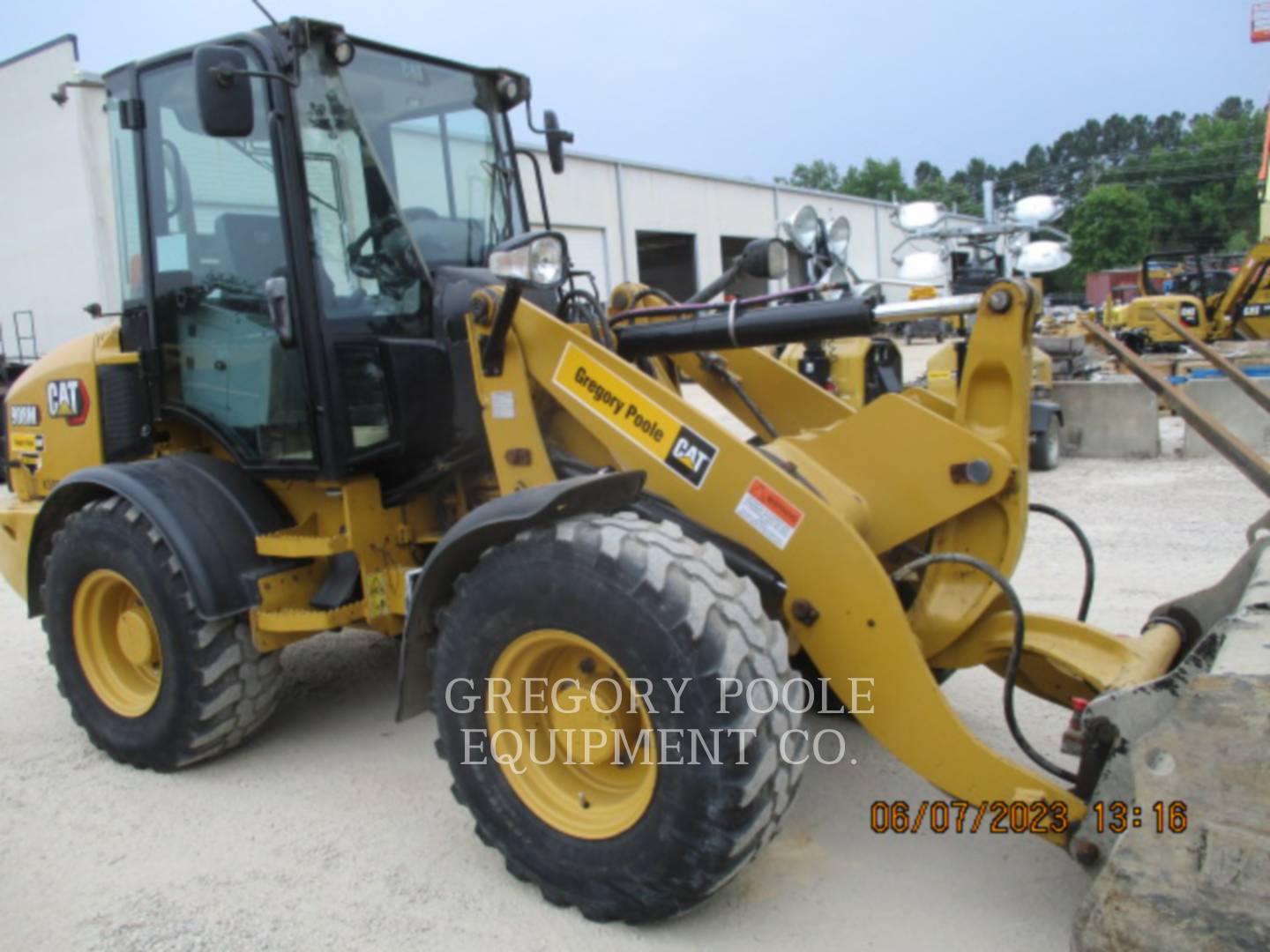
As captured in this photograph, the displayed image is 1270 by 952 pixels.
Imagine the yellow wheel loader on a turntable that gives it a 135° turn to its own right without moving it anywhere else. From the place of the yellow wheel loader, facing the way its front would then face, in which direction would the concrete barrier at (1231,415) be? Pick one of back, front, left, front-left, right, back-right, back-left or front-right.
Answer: back-right

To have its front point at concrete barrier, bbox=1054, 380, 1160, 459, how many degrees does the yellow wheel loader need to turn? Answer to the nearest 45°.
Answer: approximately 90° to its left

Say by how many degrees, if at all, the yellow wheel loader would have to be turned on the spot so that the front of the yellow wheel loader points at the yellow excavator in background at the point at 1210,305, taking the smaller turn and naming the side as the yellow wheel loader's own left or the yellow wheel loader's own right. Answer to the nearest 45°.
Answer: approximately 90° to the yellow wheel loader's own left

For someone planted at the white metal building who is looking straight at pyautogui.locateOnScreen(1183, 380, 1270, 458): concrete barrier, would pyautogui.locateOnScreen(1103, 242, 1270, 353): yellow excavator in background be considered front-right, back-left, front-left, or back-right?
front-left

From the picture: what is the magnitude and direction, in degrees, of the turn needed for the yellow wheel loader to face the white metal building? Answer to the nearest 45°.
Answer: approximately 180°

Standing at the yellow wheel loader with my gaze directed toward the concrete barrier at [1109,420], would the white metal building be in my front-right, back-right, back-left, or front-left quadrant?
front-left

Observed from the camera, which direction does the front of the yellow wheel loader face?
facing the viewer and to the right of the viewer
